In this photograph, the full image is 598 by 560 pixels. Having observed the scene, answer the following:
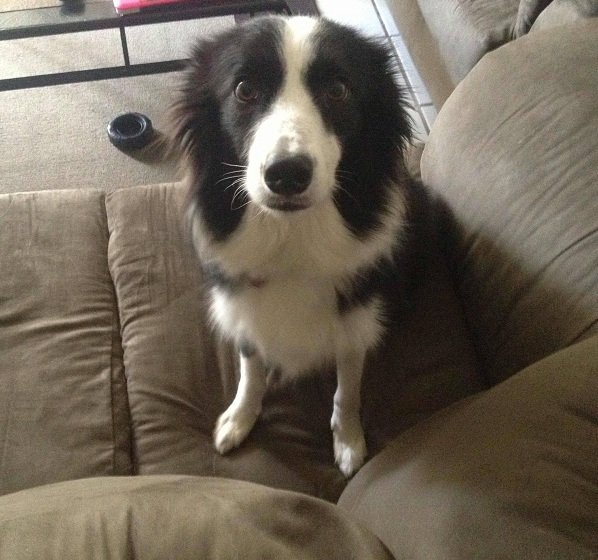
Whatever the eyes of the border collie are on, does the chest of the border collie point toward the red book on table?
no

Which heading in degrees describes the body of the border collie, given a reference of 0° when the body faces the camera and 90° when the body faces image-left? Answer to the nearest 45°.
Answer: approximately 0°

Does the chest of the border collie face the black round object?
no

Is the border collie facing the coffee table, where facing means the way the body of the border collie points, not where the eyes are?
no
